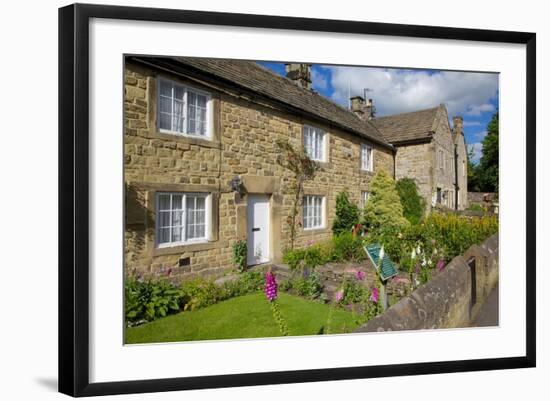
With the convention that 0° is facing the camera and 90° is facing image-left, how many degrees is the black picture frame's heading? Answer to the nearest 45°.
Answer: approximately 315°
